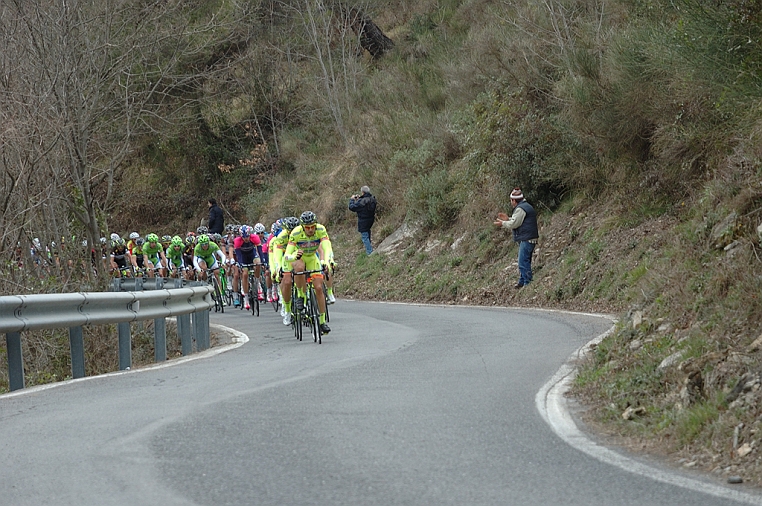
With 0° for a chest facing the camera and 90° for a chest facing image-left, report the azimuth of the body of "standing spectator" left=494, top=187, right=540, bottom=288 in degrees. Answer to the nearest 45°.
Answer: approximately 90°

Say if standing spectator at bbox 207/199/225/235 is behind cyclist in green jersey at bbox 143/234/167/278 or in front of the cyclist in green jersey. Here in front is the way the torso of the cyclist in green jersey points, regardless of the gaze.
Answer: behind

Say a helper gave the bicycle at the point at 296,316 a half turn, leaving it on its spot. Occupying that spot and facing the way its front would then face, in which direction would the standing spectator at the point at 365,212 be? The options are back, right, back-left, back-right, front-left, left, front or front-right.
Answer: front

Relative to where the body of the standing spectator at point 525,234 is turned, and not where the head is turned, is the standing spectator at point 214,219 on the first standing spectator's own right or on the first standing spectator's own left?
on the first standing spectator's own right

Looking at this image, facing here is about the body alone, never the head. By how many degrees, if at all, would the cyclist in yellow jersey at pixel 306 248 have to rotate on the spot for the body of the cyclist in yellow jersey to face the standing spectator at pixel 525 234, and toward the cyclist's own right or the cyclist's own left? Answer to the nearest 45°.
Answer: approximately 135° to the cyclist's own left

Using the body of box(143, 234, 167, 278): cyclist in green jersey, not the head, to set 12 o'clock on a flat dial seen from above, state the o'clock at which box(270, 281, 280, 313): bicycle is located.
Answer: The bicycle is roughly at 11 o'clock from the cyclist in green jersey.
